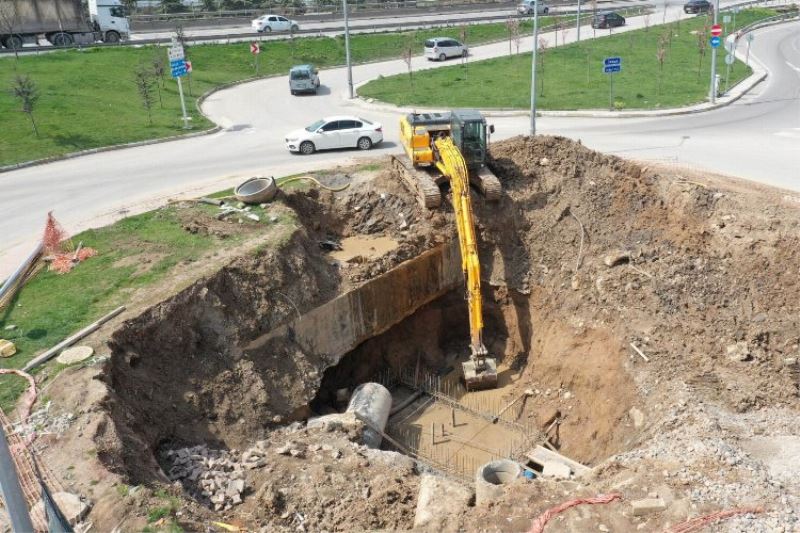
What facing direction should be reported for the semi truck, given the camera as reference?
facing to the right of the viewer

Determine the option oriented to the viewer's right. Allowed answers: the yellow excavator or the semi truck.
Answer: the semi truck

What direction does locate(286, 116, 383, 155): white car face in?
to the viewer's left

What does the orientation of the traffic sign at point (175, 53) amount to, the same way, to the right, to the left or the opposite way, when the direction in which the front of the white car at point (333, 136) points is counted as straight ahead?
to the left

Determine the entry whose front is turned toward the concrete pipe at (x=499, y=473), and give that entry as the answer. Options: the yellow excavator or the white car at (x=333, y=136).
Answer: the yellow excavator

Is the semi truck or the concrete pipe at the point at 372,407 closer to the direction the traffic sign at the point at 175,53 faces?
the concrete pipe

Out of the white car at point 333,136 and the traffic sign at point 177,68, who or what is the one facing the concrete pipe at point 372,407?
the traffic sign

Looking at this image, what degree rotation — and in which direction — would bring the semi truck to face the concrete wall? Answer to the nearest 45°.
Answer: approximately 90° to its right

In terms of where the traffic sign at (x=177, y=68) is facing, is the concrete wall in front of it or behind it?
in front

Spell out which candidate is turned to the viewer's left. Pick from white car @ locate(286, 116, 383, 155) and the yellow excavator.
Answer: the white car
